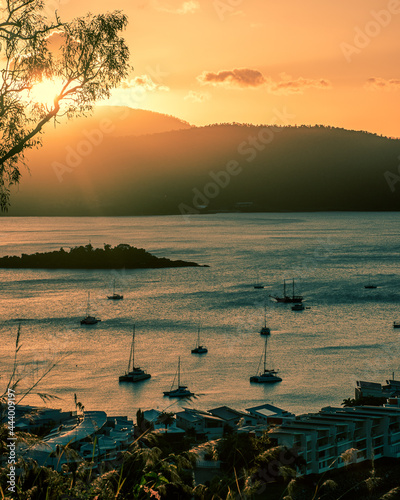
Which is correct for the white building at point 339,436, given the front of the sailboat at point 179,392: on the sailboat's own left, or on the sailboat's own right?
on the sailboat's own left

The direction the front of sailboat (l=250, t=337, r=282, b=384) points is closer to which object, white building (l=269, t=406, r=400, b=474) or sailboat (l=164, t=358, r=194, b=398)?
the sailboat

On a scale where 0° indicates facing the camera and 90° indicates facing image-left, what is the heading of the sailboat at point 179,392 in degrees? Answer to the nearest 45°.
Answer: approximately 90°

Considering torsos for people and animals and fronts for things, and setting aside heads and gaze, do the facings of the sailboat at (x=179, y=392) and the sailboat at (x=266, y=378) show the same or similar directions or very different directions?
same or similar directions

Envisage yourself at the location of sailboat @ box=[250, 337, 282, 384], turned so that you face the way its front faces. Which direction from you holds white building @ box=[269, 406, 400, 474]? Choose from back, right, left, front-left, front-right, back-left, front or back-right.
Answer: left

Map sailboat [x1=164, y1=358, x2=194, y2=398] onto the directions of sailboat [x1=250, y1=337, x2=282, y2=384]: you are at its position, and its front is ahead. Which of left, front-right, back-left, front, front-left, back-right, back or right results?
front-left

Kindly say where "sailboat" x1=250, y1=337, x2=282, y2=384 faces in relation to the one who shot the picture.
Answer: facing to the left of the viewer

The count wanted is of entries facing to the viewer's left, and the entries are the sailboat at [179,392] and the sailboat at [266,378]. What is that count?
2
